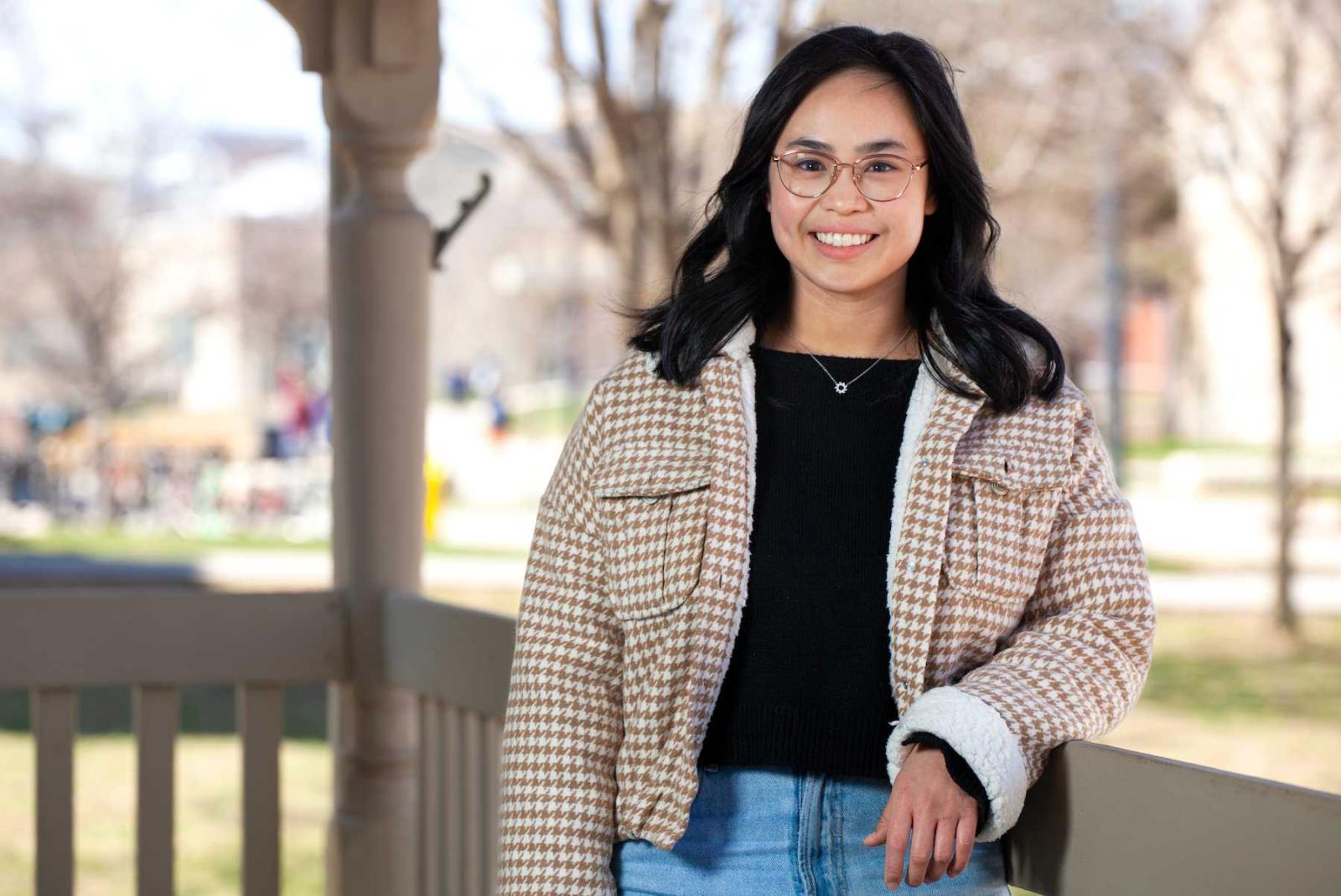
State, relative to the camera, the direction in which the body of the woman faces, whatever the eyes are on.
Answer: toward the camera

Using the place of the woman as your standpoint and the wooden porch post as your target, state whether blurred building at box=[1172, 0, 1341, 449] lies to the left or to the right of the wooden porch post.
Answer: right

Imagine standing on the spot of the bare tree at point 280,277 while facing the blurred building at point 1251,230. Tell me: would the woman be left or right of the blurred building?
right

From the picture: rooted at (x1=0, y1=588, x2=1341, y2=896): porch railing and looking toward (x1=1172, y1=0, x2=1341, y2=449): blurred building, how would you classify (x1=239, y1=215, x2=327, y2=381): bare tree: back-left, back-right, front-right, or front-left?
front-left

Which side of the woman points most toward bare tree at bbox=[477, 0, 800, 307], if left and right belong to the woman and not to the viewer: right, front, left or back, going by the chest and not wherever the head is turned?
back

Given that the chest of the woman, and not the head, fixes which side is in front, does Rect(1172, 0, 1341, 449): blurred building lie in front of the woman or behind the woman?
behind

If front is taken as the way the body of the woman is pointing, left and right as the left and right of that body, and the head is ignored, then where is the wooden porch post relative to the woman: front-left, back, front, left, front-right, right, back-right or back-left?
back-right

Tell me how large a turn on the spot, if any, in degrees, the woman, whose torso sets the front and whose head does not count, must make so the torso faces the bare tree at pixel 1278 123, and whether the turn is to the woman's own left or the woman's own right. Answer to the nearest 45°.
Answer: approximately 180°

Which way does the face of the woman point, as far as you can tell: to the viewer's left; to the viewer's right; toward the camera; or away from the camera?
toward the camera
